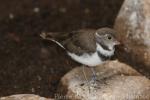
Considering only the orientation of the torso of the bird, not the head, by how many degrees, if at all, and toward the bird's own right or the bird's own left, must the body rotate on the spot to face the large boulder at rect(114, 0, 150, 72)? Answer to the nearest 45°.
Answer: approximately 45° to the bird's own left

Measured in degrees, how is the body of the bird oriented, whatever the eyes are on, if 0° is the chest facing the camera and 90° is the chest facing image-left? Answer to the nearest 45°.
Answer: approximately 270°
